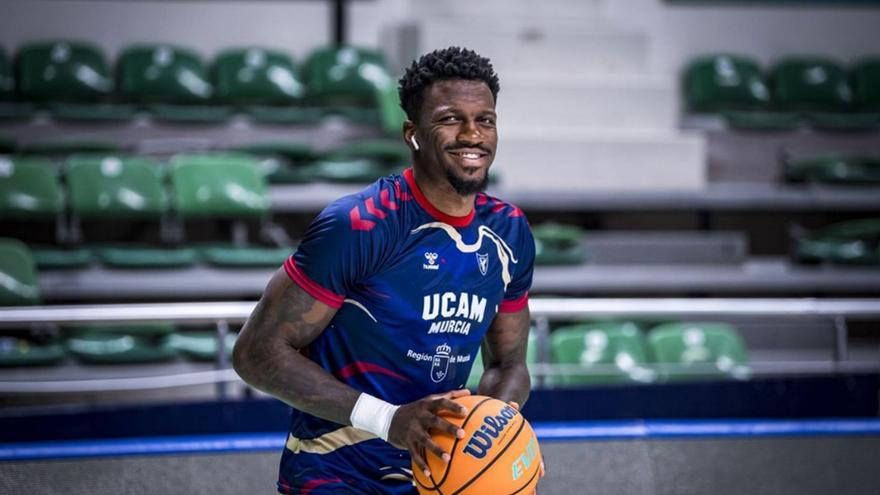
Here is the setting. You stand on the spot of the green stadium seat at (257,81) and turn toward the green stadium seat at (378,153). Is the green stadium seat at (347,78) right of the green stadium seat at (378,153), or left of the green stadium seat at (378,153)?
left

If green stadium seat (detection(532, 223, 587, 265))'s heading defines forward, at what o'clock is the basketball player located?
The basketball player is roughly at 12 o'clock from the green stadium seat.

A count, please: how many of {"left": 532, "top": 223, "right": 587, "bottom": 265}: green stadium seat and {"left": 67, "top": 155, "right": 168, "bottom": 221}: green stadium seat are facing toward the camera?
2

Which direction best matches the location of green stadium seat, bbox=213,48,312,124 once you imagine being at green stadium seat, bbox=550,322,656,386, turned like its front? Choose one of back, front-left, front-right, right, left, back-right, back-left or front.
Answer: back-right

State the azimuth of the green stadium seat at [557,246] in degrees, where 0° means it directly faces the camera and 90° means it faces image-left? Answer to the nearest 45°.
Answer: approximately 0°

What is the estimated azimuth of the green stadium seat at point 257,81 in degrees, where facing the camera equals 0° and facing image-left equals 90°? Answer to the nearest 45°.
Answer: approximately 315°

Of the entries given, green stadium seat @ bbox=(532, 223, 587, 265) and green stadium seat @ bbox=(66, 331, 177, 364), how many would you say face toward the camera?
2

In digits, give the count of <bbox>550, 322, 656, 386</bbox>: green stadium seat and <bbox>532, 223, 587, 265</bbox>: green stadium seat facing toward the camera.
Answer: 2

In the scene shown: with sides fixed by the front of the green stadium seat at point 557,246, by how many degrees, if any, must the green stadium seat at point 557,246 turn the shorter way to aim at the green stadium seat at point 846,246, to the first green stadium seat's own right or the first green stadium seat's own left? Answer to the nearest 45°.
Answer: approximately 90° to the first green stadium seat's own left
